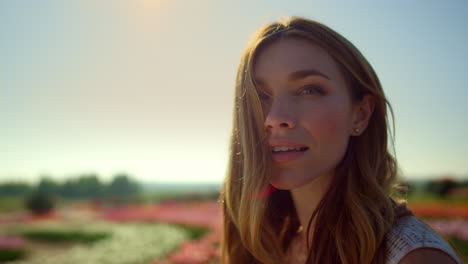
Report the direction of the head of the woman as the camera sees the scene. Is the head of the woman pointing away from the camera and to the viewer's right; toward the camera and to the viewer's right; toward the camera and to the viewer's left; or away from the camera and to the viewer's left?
toward the camera and to the viewer's left

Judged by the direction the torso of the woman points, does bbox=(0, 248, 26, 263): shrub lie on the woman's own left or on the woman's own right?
on the woman's own right

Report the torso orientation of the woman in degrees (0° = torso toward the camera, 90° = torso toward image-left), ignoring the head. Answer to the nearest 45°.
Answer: approximately 45°
